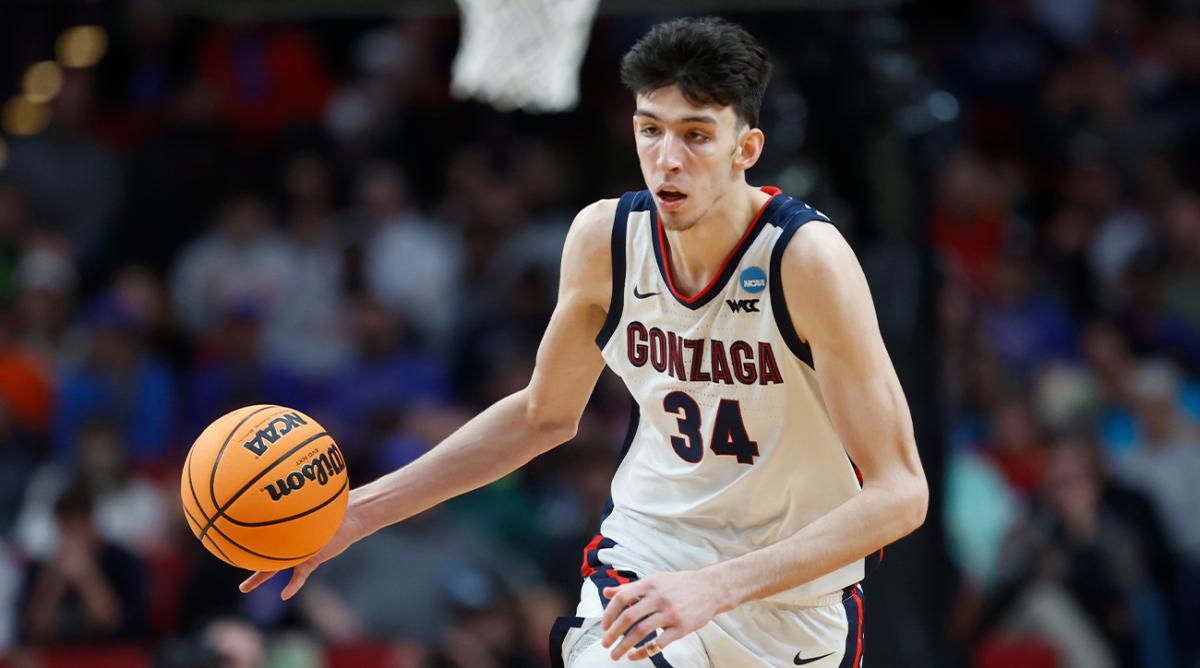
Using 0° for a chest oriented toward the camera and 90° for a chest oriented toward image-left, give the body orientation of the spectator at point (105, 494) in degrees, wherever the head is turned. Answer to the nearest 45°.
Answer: approximately 0°

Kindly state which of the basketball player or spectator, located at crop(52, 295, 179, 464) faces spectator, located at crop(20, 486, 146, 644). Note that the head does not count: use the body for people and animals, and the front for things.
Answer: spectator, located at crop(52, 295, 179, 464)

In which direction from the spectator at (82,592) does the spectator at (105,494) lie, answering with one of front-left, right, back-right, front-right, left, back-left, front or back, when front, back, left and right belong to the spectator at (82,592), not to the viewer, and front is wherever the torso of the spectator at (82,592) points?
back

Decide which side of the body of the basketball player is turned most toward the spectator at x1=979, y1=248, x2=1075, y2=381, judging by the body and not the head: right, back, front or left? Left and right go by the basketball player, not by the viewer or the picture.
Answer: back

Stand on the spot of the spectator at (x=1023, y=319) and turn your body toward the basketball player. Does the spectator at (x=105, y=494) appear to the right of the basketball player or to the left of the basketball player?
right

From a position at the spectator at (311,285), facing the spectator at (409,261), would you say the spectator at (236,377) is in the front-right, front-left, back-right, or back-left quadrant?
back-right

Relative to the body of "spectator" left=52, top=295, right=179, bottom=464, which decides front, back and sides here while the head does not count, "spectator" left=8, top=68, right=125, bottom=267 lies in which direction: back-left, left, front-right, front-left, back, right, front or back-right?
back

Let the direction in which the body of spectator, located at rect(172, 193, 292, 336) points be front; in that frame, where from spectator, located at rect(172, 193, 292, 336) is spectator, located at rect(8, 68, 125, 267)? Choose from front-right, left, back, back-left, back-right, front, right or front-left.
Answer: back-right

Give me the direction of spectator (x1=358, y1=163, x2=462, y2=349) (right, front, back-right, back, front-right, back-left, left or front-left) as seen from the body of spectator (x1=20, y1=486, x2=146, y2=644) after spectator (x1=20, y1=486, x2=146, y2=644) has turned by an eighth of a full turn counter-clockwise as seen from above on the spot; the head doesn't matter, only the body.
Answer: left

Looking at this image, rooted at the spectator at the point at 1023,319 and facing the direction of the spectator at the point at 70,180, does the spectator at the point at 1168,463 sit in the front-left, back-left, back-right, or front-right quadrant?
back-left
